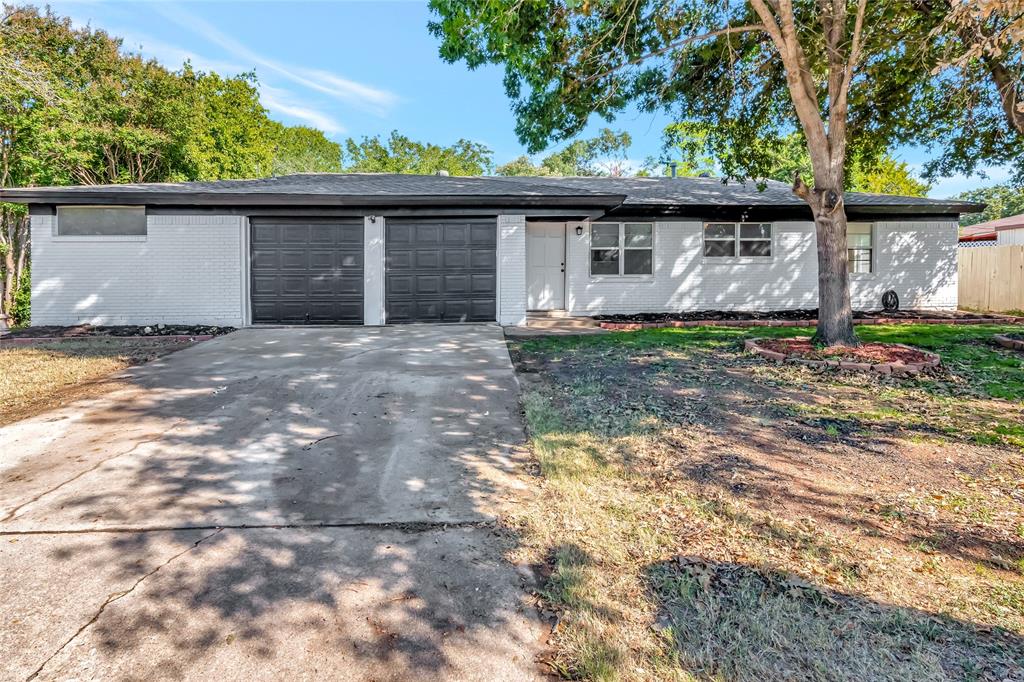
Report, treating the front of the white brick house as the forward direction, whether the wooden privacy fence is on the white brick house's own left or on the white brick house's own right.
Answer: on the white brick house's own left

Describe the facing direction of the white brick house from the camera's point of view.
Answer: facing the viewer

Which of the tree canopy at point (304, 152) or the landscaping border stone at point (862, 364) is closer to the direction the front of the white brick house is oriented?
the landscaping border stone

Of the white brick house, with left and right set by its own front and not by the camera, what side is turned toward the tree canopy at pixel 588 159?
back

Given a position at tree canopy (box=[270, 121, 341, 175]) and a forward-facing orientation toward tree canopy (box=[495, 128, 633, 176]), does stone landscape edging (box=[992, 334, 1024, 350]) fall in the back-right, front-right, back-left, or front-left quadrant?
front-right

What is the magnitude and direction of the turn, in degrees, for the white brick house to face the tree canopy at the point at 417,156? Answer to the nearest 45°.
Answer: approximately 180°

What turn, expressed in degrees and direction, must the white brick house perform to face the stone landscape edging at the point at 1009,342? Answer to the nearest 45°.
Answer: approximately 90° to its left

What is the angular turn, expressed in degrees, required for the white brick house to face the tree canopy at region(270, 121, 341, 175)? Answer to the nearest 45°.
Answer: approximately 180°

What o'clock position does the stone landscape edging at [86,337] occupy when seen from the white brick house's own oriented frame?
The stone landscape edging is roughly at 2 o'clock from the white brick house.
